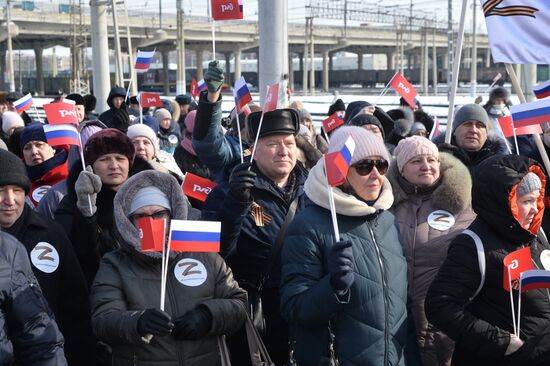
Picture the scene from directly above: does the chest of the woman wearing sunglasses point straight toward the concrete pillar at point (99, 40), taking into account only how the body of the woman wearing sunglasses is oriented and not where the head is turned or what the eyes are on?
no

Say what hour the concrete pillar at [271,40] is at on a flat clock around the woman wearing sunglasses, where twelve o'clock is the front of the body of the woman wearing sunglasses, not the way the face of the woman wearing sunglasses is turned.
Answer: The concrete pillar is roughly at 7 o'clock from the woman wearing sunglasses.

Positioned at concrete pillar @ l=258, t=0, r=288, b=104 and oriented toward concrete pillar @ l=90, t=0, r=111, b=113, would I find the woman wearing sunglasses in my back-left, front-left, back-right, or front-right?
back-left

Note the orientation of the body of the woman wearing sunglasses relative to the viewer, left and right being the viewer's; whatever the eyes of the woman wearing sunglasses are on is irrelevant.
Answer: facing the viewer and to the right of the viewer
